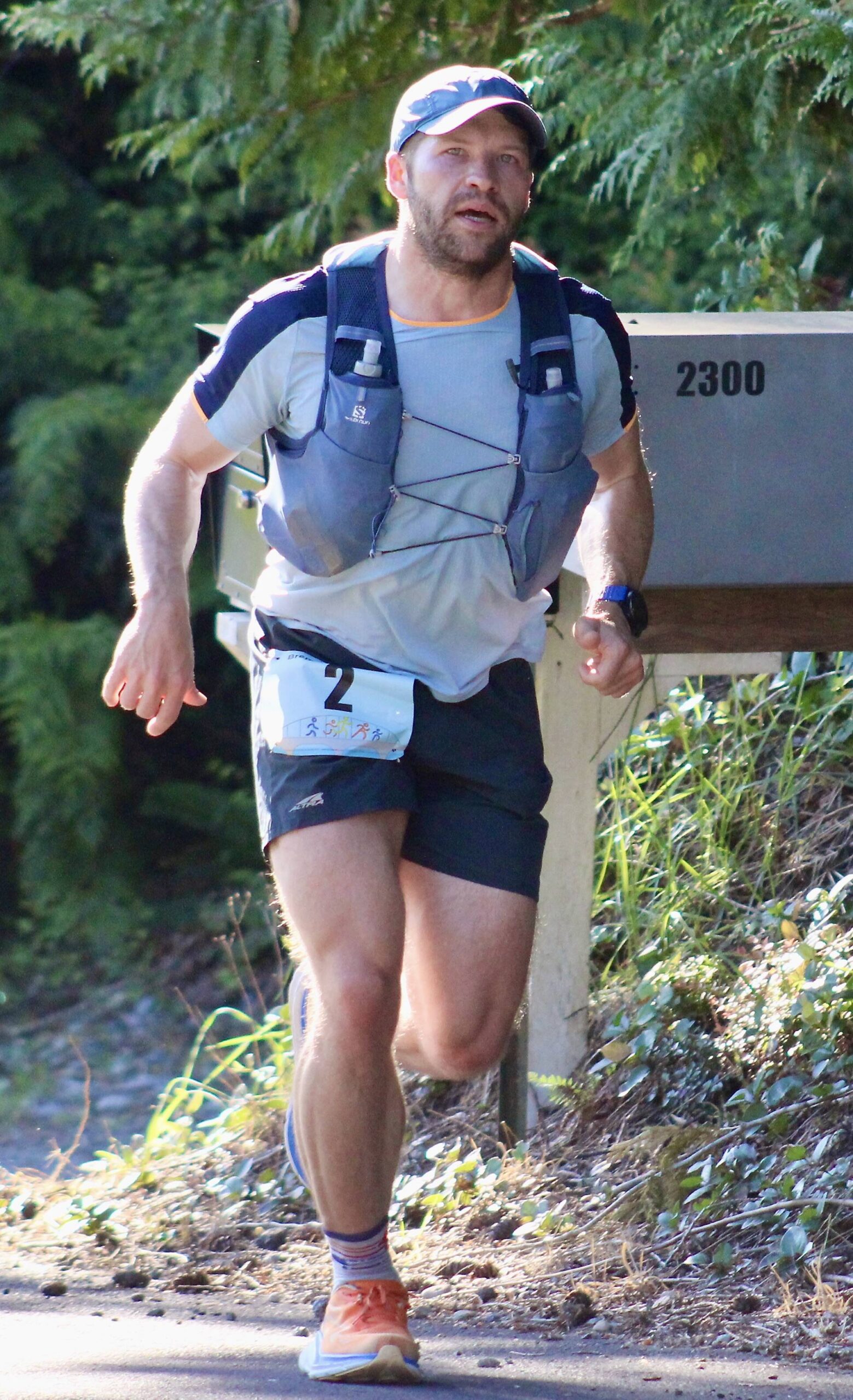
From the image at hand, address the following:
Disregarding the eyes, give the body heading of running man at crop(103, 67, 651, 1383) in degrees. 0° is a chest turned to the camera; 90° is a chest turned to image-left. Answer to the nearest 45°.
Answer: approximately 0°
